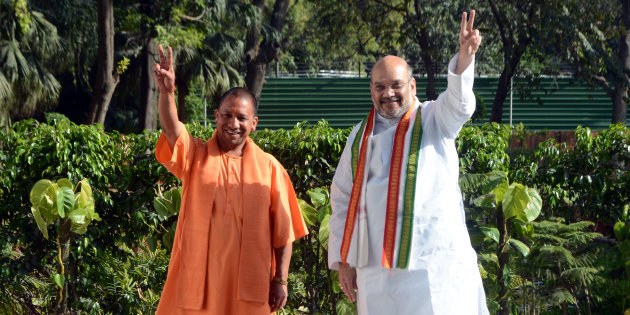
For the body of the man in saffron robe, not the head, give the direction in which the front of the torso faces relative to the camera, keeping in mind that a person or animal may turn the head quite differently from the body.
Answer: toward the camera

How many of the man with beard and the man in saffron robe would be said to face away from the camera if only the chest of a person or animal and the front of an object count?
0

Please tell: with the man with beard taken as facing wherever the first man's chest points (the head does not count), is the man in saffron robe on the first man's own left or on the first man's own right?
on the first man's own right

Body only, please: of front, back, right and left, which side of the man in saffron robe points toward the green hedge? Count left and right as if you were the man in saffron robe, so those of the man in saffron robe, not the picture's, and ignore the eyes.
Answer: back

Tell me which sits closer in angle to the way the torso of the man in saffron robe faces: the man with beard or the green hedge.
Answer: the man with beard

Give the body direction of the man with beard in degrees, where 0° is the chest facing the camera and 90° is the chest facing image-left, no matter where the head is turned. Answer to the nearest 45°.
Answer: approximately 45°

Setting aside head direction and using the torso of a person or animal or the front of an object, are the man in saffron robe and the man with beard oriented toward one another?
no

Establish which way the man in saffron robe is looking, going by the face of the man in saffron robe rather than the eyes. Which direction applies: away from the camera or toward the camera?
toward the camera

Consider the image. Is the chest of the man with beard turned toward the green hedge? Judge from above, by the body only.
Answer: no

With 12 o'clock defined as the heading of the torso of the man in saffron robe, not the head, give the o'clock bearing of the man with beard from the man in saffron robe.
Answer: The man with beard is roughly at 10 o'clock from the man in saffron robe.
